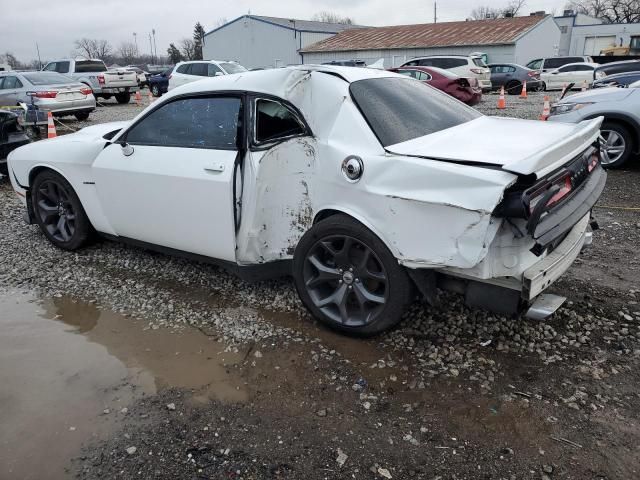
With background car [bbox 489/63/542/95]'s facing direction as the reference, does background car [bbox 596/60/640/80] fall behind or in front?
behind

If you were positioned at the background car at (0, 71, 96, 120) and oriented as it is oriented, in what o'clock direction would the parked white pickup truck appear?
The parked white pickup truck is roughly at 2 o'clock from the background car.

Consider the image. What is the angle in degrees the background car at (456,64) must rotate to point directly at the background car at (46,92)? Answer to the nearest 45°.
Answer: approximately 90° to its left

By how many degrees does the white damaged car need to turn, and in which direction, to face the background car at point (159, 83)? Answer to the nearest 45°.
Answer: approximately 45° to its right

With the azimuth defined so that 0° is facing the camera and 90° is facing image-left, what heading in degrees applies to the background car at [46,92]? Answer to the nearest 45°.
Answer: approximately 135°

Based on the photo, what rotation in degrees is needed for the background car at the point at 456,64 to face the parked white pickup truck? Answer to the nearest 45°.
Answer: approximately 45° to its left

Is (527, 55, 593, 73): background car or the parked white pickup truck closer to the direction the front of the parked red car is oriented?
the parked white pickup truck

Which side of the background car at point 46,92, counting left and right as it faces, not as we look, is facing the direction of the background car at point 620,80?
back

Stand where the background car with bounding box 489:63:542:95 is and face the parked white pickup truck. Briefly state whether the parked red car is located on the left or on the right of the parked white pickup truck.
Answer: left

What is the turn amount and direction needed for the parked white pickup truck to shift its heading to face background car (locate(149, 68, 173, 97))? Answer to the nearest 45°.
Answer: approximately 90° to its right

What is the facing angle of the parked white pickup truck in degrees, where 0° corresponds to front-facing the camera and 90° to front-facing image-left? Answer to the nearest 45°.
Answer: approximately 135°

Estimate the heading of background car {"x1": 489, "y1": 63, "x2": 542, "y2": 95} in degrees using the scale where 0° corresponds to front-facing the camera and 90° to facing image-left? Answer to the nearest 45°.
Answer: approximately 135°

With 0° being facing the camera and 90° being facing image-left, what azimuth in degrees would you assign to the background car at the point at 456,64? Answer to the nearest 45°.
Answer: approximately 135°
